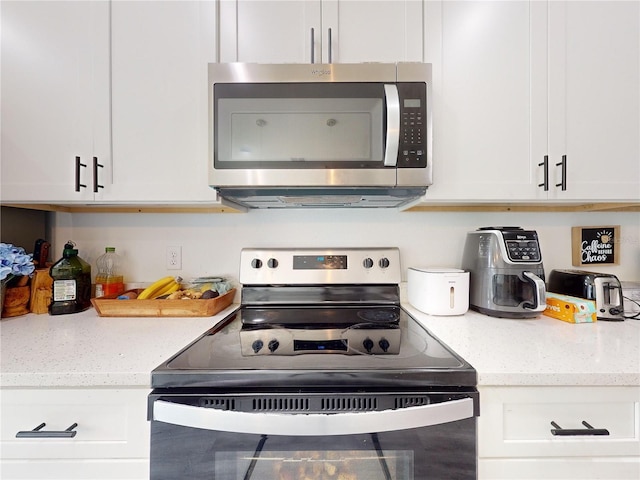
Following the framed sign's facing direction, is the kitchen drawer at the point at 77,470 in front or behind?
in front

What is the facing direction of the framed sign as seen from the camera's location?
facing the viewer

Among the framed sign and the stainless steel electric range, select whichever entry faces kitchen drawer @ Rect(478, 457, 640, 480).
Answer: the framed sign

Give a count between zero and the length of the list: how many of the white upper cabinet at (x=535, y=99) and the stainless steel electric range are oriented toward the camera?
2

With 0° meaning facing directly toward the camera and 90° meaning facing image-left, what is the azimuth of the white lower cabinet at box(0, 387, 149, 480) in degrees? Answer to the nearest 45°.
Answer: approximately 0°

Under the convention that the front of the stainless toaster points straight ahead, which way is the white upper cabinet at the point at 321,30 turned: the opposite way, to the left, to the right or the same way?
the same way

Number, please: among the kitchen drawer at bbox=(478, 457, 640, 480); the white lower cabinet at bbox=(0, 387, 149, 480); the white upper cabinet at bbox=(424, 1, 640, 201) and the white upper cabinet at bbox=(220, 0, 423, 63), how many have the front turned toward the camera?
4

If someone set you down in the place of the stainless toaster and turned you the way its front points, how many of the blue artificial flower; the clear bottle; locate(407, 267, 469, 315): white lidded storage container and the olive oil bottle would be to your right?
4

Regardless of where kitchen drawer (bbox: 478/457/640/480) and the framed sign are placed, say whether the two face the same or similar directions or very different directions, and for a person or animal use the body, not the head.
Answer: same or similar directions

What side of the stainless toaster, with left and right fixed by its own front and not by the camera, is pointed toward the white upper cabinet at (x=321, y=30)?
right

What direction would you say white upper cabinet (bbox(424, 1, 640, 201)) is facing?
toward the camera

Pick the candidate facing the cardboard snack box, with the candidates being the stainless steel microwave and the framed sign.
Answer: the framed sign

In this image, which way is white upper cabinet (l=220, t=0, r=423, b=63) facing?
toward the camera

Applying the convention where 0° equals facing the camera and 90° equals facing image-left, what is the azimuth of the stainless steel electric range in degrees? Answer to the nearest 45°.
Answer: approximately 0°
